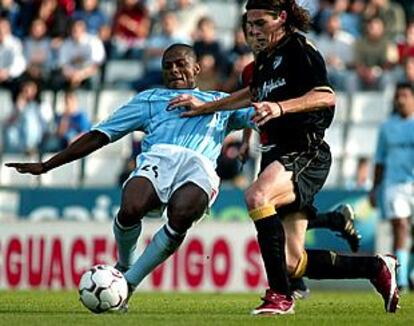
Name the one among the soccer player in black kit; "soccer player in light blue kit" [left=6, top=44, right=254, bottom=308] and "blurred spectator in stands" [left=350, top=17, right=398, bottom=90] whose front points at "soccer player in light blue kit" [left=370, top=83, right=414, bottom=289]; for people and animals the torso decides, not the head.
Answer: the blurred spectator in stands

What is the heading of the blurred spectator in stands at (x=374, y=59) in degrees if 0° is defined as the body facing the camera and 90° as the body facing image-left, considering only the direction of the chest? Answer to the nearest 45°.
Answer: approximately 0°

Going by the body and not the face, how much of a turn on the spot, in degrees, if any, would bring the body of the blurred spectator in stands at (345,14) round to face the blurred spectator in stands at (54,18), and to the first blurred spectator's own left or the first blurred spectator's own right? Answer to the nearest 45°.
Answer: approximately 90° to the first blurred spectator's own right

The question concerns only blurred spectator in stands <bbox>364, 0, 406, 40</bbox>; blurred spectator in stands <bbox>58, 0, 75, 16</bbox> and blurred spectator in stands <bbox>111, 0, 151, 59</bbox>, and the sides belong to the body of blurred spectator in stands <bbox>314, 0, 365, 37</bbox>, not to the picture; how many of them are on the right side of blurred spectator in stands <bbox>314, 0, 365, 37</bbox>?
2

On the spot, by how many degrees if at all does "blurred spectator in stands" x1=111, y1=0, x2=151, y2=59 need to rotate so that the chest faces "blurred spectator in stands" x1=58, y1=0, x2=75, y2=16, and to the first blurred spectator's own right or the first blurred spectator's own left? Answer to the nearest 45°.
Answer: approximately 135° to the first blurred spectator's own right
